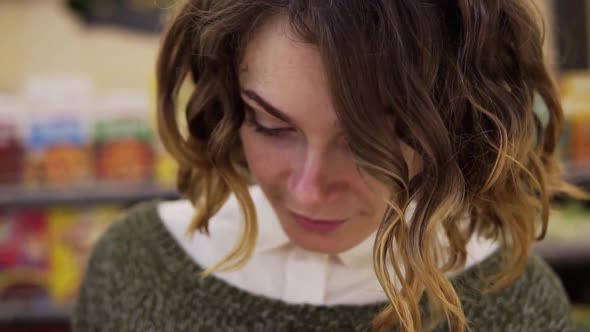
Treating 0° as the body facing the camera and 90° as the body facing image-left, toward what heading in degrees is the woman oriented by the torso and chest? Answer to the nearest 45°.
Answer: approximately 0°

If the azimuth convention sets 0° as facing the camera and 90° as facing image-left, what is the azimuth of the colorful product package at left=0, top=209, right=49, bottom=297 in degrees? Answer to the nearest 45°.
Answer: approximately 0°

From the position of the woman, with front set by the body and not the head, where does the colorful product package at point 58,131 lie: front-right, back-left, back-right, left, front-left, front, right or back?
back-right

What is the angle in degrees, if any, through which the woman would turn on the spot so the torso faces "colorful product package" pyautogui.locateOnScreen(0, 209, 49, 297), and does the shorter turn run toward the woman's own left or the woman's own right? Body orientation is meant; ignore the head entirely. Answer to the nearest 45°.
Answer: approximately 135° to the woman's own right

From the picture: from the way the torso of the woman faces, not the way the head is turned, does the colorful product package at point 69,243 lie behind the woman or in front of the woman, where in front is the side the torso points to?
behind

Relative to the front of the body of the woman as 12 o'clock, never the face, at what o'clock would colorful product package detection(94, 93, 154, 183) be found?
The colorful product package is roughly at 5 o'clock from the woman.
